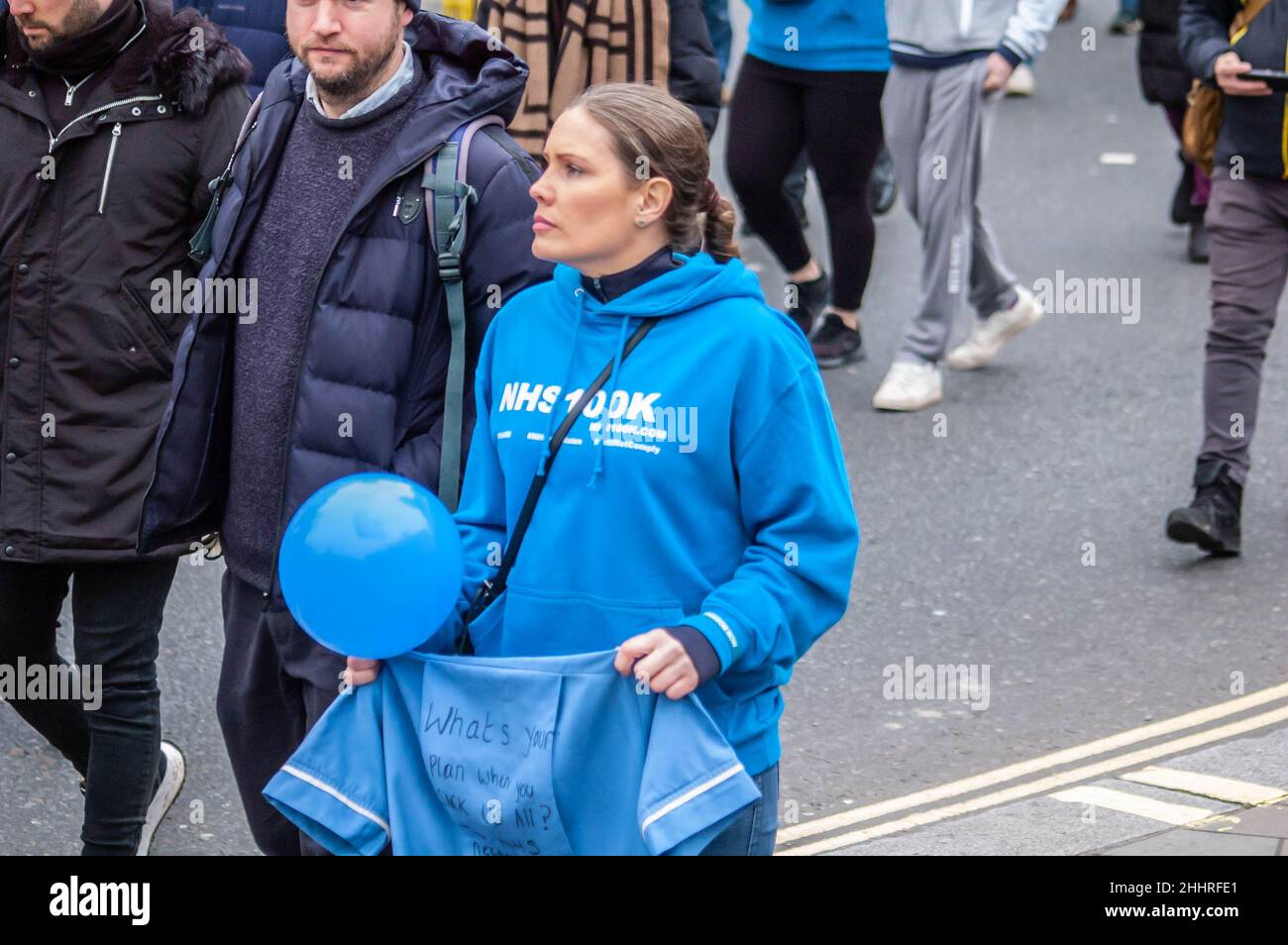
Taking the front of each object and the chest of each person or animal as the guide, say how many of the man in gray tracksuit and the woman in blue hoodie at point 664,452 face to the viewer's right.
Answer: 0

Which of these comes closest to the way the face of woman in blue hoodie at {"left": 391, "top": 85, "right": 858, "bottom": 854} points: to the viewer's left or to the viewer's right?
to the viewer's left

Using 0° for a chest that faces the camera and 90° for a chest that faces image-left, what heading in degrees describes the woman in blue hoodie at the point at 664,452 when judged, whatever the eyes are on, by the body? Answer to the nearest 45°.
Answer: approximately 45°

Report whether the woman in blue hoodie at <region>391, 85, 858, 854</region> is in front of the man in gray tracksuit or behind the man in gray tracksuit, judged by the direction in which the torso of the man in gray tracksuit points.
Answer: in front

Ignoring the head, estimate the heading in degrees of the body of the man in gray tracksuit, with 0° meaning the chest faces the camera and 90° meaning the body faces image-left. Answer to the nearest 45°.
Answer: approximately 45°

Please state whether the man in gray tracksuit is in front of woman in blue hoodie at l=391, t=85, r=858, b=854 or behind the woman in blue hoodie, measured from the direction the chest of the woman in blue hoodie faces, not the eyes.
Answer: behind
